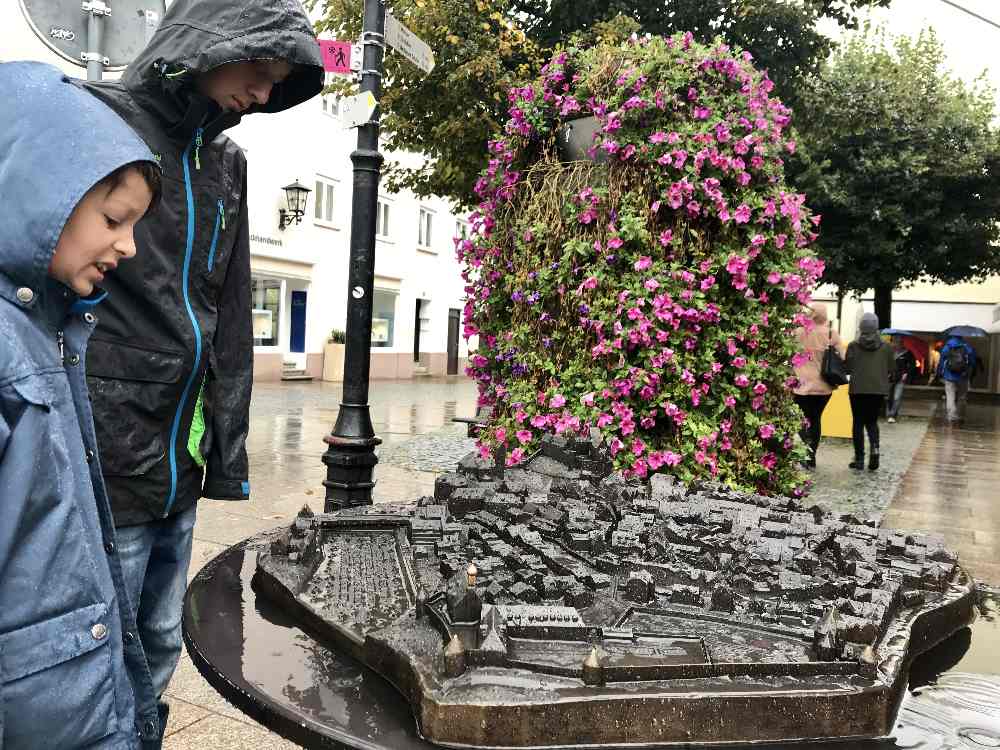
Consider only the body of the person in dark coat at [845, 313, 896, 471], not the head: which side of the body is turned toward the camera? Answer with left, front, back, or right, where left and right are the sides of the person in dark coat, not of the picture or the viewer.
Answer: back

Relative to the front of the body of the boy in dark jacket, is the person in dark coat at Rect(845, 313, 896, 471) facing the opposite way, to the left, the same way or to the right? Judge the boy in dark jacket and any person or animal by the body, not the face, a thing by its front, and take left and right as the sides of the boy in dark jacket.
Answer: to the left

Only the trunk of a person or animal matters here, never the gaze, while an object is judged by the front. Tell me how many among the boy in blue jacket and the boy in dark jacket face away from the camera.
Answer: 0

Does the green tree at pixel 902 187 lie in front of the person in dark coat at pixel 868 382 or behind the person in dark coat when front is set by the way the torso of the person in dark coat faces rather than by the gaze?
in front

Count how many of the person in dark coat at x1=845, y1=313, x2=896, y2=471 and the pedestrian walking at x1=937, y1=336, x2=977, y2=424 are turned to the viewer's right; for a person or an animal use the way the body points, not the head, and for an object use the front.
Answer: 0

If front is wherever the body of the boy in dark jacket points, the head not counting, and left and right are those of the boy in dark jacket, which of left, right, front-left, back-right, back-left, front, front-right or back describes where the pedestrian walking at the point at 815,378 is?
left

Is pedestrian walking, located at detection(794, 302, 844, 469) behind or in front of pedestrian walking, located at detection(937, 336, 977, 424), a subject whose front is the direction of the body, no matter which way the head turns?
behind

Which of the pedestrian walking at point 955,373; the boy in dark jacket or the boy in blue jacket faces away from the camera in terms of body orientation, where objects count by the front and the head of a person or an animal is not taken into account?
the pedestrian walking

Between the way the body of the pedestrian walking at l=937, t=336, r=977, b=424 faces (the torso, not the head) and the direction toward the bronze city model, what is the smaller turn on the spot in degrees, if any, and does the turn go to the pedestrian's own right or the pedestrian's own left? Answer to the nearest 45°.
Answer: approximately 180°

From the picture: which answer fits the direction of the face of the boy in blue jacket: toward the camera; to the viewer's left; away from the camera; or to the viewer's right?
to the viewer's right

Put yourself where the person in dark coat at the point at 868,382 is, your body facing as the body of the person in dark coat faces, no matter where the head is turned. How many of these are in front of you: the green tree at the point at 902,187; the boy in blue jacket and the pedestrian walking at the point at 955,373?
2

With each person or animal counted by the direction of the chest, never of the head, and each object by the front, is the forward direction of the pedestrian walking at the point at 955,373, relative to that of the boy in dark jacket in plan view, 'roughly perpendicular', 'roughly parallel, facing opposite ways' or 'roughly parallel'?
roughly perpendicular

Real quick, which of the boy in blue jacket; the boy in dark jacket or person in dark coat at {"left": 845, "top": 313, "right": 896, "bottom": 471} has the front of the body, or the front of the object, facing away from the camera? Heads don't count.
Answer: the person in dark coat

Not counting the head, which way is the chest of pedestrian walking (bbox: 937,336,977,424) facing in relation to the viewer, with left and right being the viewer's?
facing away from the viewer

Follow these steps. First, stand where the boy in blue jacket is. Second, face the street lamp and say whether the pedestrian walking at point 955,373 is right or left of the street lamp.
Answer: right

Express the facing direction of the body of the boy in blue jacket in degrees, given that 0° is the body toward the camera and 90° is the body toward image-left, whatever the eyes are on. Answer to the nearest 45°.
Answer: approximately 270°
